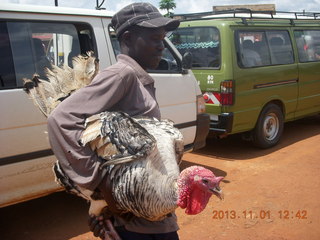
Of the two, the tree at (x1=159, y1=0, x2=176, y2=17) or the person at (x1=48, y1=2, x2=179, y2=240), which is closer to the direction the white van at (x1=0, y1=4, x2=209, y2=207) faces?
the tree

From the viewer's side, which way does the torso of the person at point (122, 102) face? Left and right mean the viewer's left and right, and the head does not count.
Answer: facing to the right of the viewer

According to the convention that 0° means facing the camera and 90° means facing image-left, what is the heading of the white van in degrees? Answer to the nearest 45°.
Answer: approximately 225°

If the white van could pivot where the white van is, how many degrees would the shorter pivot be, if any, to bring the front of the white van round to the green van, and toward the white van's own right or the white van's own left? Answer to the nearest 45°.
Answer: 0° — it already faces it

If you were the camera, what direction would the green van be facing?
facing away from the viewer and to the right of the viewer

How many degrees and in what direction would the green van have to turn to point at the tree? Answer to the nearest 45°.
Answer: approximately 45° to its left

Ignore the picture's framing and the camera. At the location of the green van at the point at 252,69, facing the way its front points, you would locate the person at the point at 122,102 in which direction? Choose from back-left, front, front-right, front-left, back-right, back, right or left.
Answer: back-right

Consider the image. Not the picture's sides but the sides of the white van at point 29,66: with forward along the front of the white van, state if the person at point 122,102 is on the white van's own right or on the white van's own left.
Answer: on the white van's own right

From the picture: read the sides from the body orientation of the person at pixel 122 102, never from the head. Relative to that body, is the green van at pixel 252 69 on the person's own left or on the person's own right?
on the person's own left

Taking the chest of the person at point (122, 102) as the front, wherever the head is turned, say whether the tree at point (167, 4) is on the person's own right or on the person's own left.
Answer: on the person's own left
